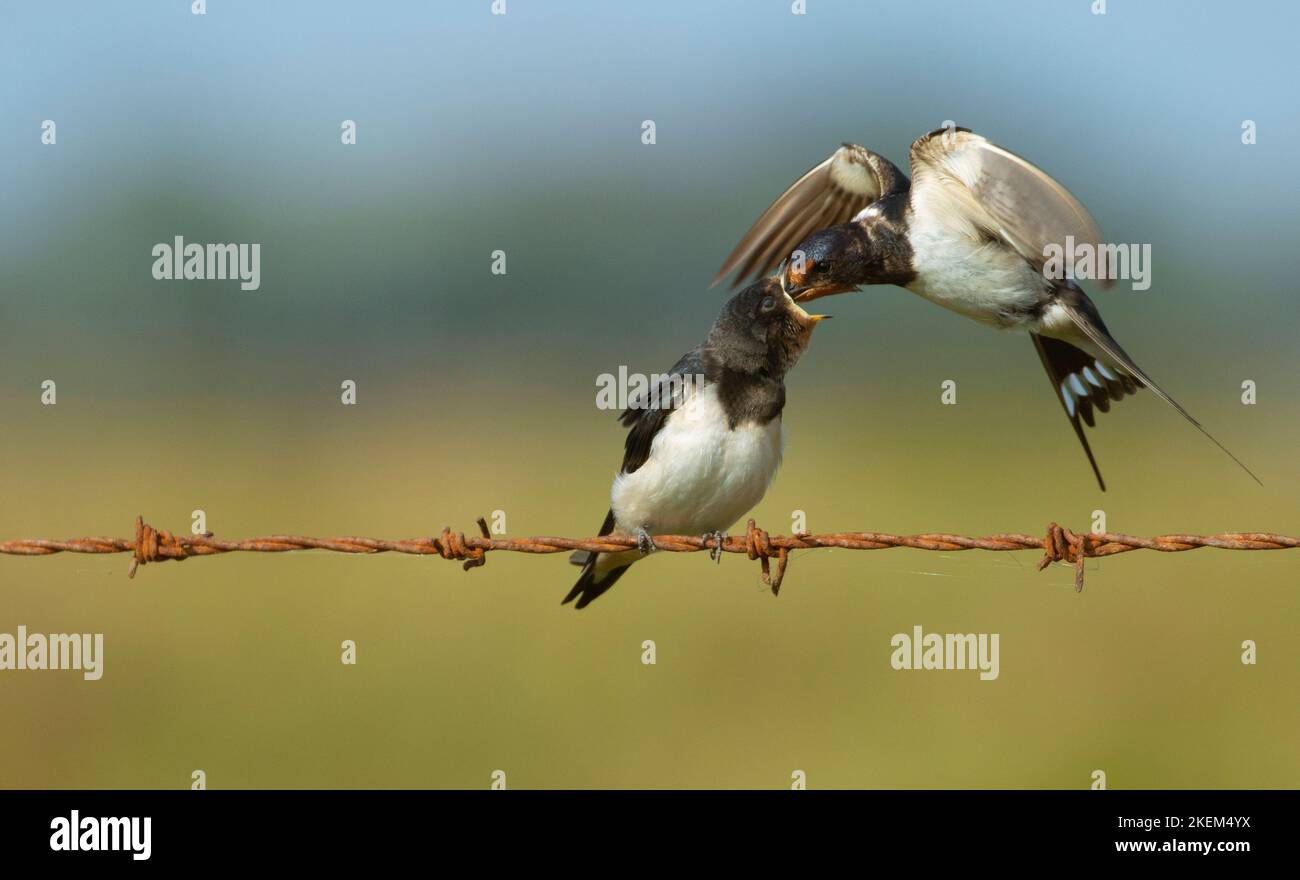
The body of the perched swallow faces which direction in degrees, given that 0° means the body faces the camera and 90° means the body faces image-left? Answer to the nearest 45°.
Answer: approximately 315°
